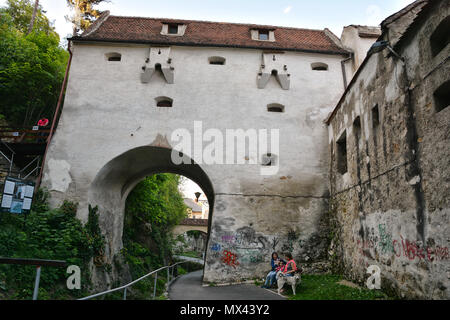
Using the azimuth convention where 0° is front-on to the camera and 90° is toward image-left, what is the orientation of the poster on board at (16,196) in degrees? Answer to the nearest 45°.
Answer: approximately 0°

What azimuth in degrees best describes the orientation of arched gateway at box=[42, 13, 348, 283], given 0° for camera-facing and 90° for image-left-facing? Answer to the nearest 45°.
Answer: approximately 0°

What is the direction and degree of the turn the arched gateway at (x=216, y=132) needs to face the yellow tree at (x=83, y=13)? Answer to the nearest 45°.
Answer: approximately 135° to its right

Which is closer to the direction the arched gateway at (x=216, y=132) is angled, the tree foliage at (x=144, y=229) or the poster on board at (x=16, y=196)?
the poster on board

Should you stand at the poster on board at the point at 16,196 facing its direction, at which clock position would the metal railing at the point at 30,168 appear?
The metal railing is roughly at 6 o'clock from the poster on board.

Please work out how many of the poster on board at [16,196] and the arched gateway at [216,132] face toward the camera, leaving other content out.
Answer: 2

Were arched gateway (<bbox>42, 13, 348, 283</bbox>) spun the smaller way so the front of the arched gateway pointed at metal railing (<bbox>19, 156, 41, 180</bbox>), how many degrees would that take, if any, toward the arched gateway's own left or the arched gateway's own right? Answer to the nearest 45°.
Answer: approximately 90° to the arched gateway's own right

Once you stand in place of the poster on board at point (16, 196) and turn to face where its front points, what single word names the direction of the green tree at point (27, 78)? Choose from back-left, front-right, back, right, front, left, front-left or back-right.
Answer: back

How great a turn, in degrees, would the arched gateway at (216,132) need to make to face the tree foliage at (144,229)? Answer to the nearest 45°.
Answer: approximately 135° to its right

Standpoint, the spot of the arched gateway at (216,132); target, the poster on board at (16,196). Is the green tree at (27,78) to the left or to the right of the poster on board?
right
